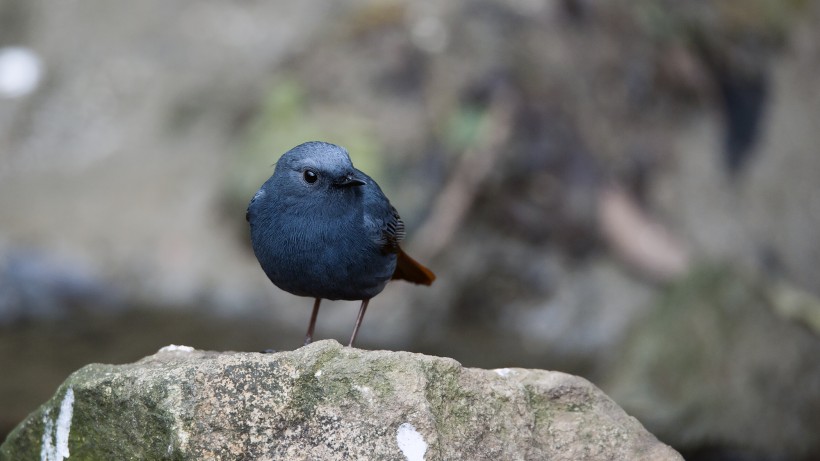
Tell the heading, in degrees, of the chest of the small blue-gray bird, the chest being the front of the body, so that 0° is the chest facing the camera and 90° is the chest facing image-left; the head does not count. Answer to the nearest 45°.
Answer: approximately 45°
